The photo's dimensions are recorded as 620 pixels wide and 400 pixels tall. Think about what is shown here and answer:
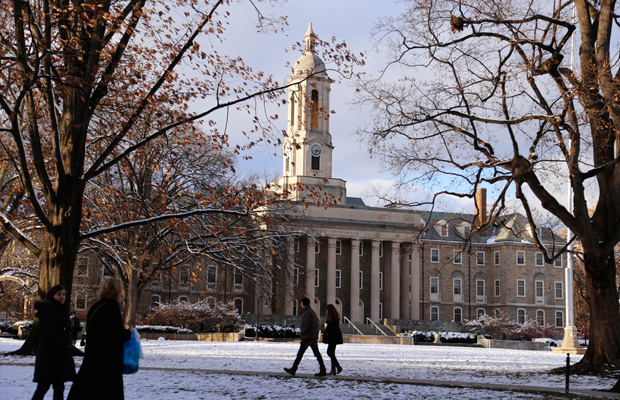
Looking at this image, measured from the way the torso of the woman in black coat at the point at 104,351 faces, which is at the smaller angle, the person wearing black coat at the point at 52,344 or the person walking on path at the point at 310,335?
the person walking on path

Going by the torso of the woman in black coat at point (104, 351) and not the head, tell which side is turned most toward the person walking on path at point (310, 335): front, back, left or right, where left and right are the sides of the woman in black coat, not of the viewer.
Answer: front

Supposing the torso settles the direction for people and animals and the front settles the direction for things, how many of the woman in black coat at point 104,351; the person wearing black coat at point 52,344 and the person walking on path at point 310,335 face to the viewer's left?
1

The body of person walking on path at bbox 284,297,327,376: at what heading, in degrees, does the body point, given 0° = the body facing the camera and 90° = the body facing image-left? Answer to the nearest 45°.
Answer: approximately 90°

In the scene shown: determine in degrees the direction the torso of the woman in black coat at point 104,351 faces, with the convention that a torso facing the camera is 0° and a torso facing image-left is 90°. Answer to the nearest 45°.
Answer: approximately 225°

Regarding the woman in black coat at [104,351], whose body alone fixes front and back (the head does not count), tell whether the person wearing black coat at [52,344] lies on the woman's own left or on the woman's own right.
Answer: on the woman's own left
